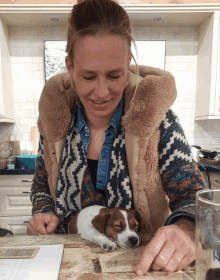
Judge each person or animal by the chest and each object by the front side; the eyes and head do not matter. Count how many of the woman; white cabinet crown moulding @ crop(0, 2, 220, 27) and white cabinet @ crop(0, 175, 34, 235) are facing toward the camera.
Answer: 3

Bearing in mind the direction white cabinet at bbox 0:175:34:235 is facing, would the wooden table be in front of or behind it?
in front

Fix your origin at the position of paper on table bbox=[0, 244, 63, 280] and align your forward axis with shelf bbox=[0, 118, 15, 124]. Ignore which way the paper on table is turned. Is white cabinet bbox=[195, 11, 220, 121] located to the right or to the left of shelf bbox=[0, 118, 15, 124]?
right

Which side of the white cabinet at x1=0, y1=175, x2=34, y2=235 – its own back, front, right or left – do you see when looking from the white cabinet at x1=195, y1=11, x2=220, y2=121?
left

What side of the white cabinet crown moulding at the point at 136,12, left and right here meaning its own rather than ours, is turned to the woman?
front

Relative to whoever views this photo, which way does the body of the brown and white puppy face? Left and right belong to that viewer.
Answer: facing the viewer and to the right of the viewer
